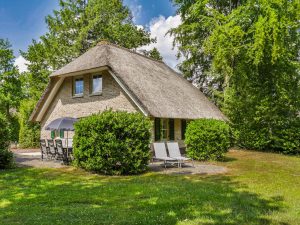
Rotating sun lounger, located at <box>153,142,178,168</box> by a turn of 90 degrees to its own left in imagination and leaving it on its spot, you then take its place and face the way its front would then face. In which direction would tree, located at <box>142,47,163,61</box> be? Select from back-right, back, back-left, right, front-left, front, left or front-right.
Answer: front-left

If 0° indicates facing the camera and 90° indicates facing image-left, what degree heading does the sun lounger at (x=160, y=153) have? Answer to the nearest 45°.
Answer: approximately 315°

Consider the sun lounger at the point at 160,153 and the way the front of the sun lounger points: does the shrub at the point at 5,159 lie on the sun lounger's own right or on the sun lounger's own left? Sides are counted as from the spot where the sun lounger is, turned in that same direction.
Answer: on the sun lounger's own right

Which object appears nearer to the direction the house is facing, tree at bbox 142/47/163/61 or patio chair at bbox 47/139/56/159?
the patio chair

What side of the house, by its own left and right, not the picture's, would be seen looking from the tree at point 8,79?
right

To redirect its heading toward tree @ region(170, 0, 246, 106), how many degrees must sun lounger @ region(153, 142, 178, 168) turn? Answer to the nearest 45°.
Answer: approximately 135° to its left
